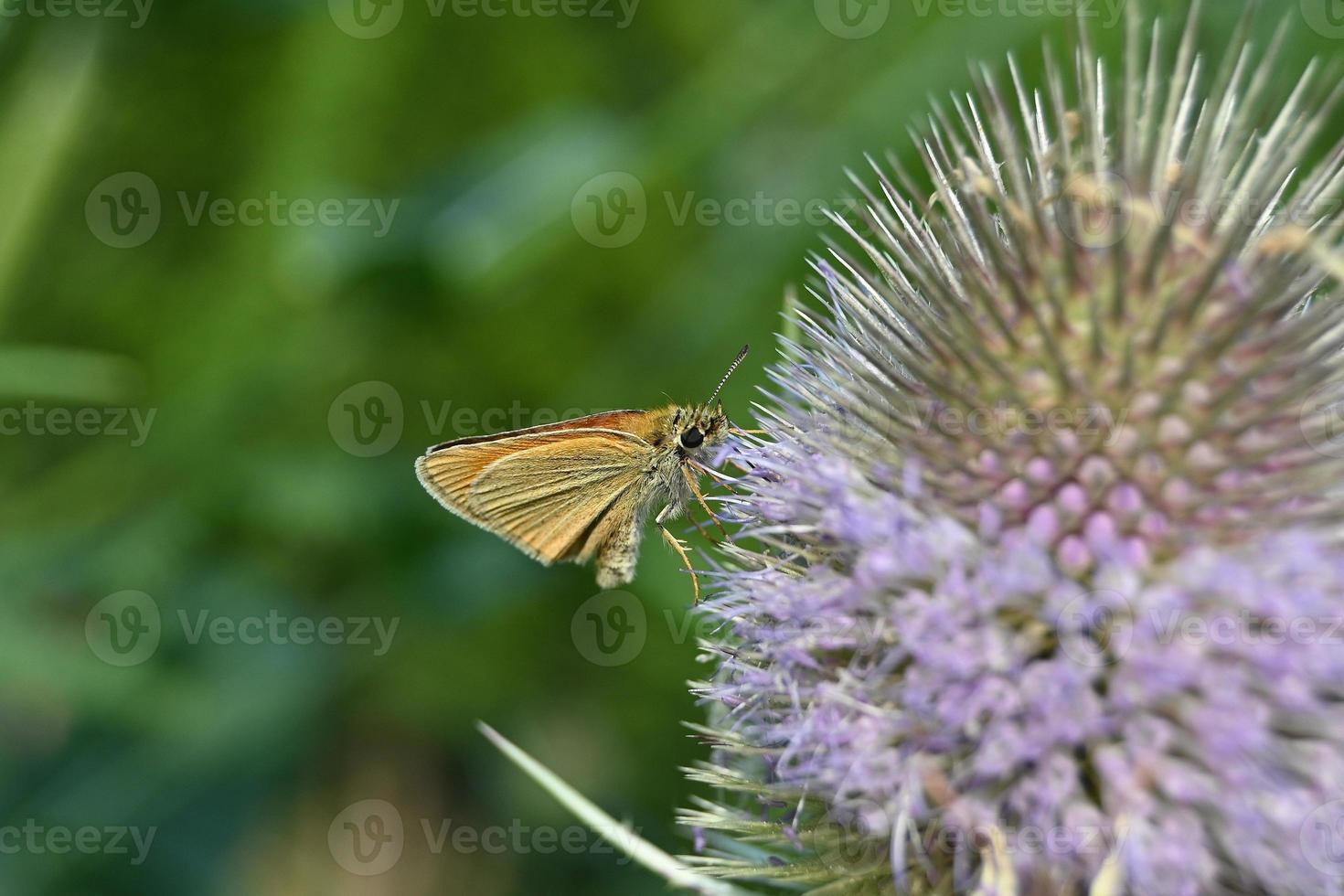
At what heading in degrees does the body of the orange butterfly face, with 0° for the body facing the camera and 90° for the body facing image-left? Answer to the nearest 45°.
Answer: approximately 270°
